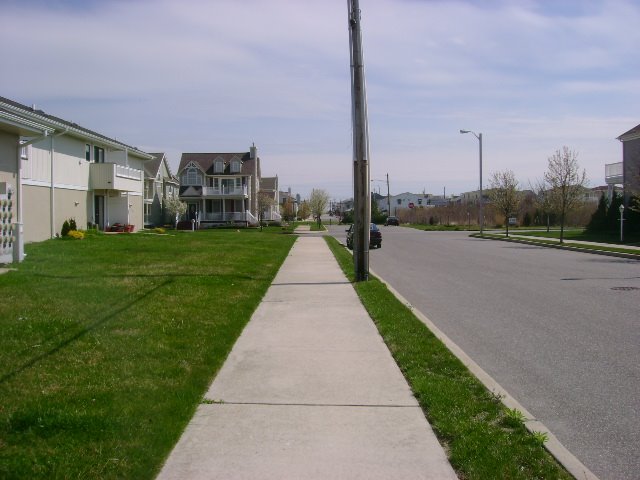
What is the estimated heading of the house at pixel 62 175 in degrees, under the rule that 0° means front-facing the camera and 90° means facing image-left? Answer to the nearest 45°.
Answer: approximately 315°

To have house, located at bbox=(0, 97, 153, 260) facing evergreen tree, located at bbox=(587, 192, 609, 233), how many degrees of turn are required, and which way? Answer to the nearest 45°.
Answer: approximately 45° to its left

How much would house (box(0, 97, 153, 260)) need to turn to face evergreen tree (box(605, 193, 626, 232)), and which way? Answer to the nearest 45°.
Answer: approximately 45° to its left

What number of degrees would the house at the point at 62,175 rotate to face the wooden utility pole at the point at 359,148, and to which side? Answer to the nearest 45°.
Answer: approximately 45° to its right
